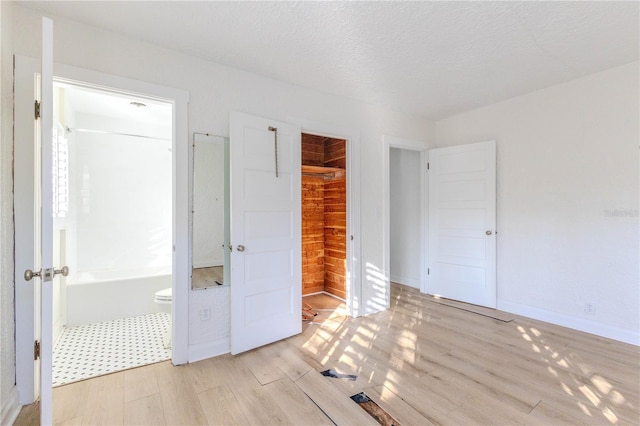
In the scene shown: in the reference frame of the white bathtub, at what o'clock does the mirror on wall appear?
The mirror on wall is roughly at 11 o'clock from the white bathtub.

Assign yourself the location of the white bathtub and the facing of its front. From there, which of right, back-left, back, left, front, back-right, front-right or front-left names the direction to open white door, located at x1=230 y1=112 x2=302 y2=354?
front-left

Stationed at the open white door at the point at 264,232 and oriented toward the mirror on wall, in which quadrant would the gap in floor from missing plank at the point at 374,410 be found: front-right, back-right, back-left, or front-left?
back-left

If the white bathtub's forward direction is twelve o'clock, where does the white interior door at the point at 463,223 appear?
The white interior door is roughly at 10 o'clock from the white bathtub.

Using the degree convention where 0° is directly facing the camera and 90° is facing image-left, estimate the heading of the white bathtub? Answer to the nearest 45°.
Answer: approximately 0°

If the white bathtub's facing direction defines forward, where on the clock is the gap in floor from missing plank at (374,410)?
The gap in floor from missing plank is roughly at 11 o'clock from the white bathtub.
